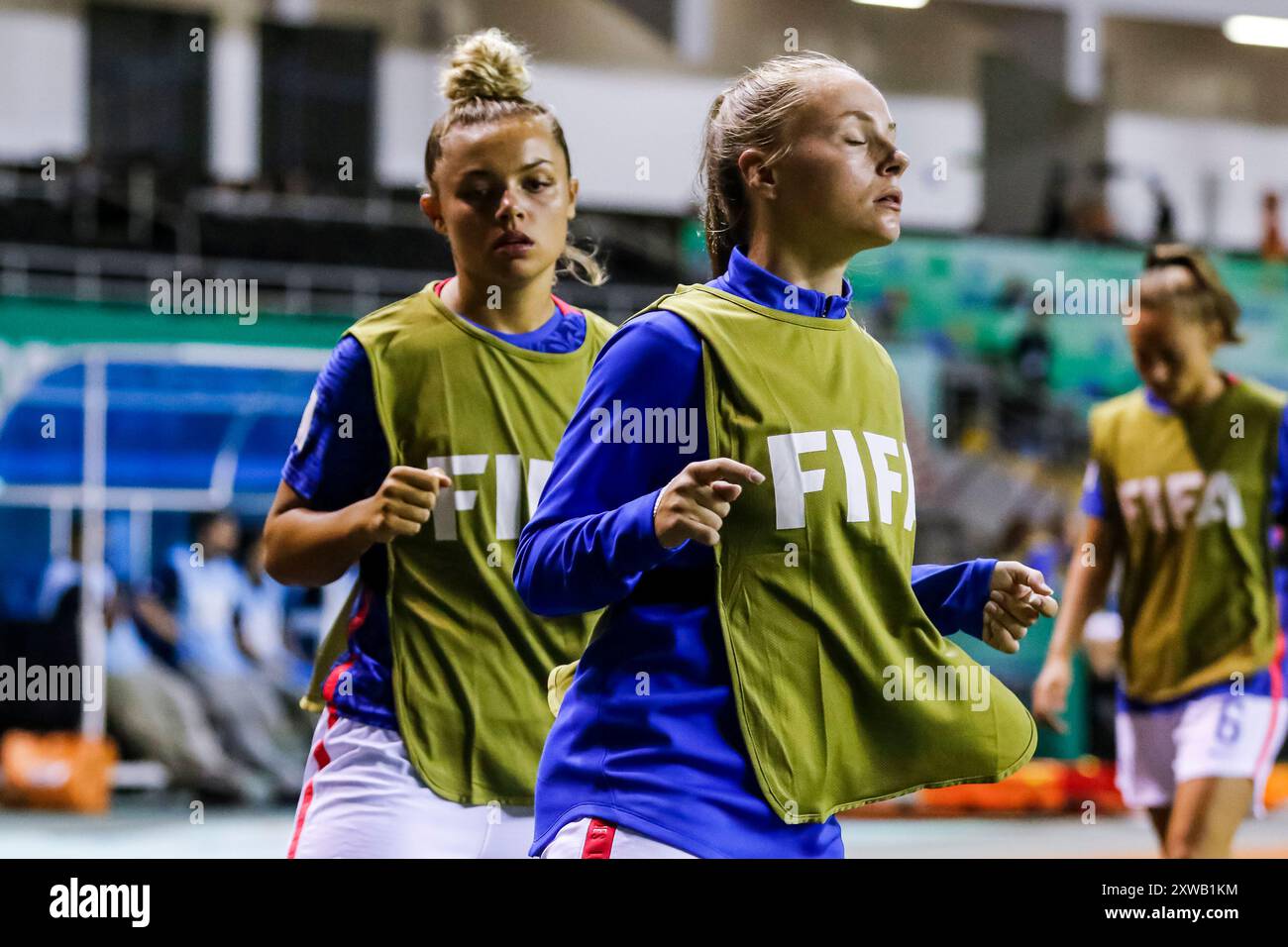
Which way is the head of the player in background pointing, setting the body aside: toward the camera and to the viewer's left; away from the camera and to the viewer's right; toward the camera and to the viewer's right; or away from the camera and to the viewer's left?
toward the camera and to the viewer's left

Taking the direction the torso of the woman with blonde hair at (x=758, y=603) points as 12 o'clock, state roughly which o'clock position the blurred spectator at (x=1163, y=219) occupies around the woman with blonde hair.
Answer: The blurred spectator is roughly at 8 o'clock from the woman with blonde hair.

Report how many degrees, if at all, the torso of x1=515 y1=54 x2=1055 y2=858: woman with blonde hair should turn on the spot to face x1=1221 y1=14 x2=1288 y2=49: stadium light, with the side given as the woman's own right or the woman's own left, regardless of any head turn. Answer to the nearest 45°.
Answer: approximately 135° to the woman's own left

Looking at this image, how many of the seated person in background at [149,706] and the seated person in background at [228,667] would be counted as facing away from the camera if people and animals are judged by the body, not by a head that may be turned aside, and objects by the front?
0

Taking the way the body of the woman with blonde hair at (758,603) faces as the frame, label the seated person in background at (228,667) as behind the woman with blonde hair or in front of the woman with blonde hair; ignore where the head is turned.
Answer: behind

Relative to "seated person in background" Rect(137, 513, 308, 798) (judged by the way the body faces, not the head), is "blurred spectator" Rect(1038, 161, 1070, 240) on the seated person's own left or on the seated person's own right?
on the seated person's own left
